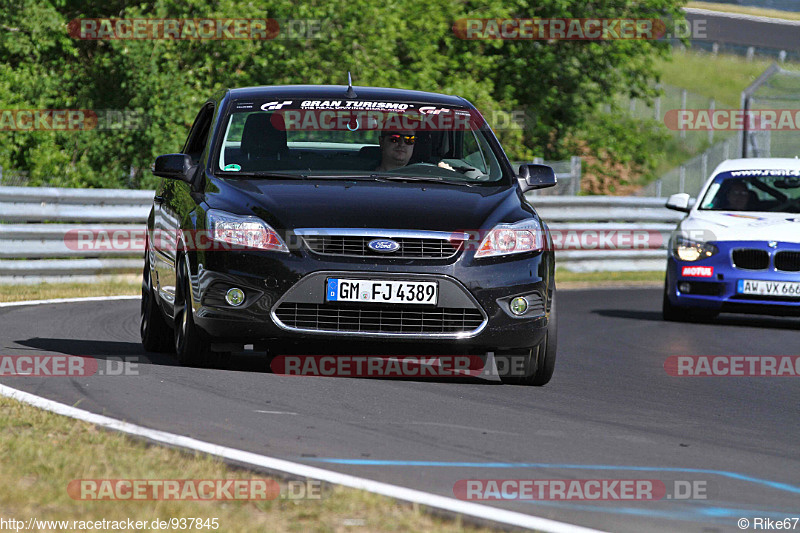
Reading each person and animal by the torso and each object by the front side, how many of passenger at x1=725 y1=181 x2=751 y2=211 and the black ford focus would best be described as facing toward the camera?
2

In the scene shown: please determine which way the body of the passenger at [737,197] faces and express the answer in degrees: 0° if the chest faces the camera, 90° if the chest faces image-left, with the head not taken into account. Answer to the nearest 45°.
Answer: approximately 0°

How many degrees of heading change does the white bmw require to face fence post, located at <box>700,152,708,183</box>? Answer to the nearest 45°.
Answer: approximately 180°

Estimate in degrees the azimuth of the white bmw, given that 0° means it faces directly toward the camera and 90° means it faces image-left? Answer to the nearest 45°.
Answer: approximately 0°

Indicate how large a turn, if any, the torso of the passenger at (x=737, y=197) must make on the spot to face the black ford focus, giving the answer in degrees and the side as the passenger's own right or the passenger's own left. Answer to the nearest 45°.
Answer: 0° — they already face it

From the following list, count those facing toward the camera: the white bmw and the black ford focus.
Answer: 2

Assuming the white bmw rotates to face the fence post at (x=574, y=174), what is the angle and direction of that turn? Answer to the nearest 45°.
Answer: approximately 180°

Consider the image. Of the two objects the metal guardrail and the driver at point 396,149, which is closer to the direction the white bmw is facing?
the driver

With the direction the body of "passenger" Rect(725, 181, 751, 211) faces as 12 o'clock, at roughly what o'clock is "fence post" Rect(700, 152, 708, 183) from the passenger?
The fence post is roughly at 6 o'clock from the passenger.

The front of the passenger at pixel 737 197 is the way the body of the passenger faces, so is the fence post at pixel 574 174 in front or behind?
behind

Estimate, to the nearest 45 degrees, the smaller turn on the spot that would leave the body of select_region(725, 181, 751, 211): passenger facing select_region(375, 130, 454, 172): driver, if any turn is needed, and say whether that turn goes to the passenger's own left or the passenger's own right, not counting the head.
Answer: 0° — they already face them

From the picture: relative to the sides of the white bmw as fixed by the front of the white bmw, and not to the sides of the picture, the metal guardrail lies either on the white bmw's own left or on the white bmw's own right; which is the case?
on the white bmw's own right
